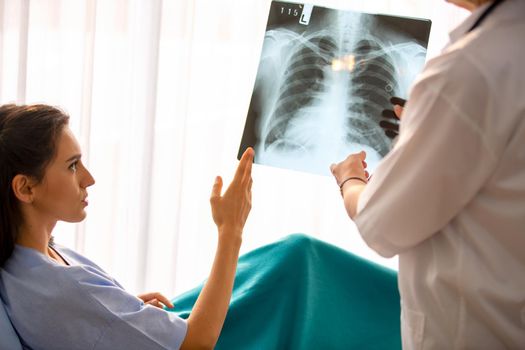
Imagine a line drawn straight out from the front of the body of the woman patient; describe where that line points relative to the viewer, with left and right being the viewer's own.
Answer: facing to the right of the viewer

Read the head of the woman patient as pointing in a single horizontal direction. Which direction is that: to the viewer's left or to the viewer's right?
to the viewer's right

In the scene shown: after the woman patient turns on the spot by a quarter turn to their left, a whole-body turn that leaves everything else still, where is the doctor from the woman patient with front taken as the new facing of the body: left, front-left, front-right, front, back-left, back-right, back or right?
back-right
